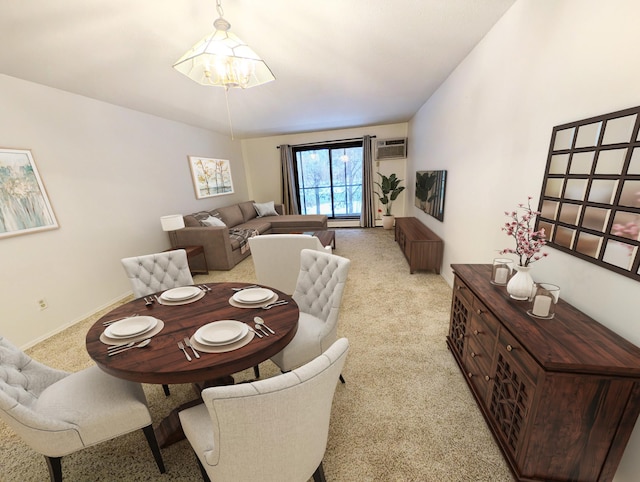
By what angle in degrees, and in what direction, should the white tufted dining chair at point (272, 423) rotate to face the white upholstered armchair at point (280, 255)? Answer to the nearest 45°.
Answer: approximately 45° to its right

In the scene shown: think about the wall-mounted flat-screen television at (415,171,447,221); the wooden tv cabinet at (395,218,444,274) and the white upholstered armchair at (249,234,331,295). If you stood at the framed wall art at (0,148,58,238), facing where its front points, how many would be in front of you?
3

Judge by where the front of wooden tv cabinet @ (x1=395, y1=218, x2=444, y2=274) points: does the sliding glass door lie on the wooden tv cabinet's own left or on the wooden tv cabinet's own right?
on the wooden tv cabinet's own right

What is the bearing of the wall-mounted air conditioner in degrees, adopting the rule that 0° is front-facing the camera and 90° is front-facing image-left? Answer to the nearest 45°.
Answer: approximately 0°

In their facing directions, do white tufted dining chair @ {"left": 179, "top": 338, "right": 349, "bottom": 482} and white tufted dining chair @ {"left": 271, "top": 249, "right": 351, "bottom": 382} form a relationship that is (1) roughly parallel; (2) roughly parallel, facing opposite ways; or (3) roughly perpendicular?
roughly perpendicular

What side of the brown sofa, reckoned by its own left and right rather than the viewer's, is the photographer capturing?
right

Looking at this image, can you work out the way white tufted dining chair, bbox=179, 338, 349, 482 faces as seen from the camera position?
facing away from the viewer and to the left of the viewer
